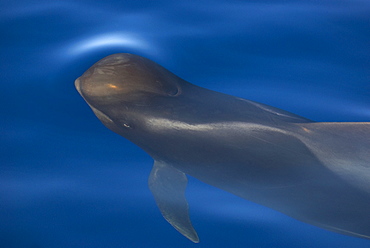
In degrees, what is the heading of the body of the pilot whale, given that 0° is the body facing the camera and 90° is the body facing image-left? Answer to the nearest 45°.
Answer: approximately 135°
